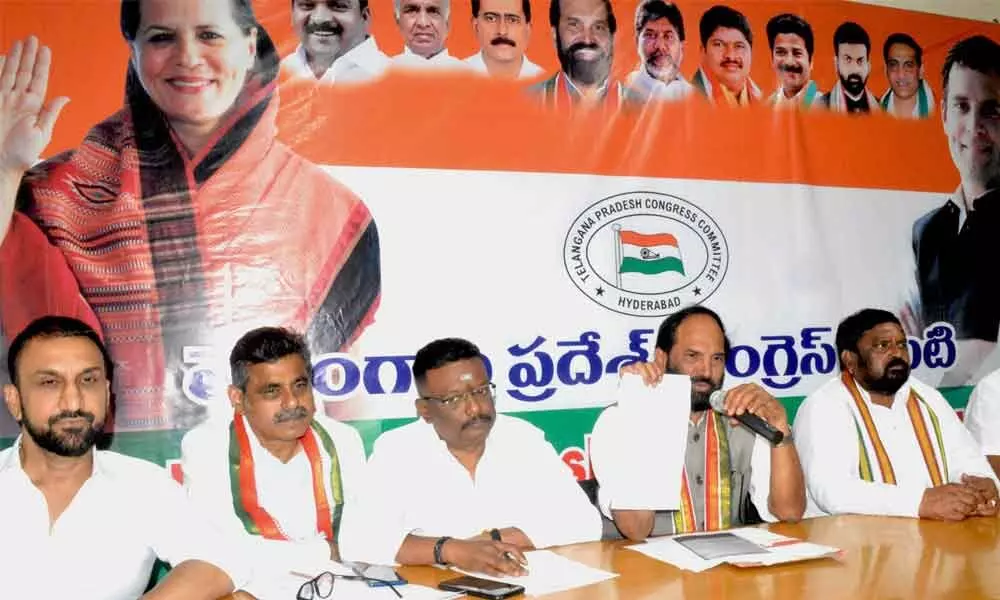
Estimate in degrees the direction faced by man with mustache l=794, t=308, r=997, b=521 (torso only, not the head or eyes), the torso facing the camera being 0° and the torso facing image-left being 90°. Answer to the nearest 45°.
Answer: approximately 315°

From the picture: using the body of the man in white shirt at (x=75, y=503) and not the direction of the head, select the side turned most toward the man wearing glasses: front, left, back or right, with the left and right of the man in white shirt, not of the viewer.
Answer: left

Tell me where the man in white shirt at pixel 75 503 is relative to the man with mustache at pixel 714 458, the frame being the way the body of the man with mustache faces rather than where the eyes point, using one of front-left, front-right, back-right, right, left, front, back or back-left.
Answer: right

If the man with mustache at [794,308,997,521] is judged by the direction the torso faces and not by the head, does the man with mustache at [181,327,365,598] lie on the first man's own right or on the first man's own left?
on the first man's own right

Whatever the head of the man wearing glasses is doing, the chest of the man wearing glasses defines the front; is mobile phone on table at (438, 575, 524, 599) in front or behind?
in front

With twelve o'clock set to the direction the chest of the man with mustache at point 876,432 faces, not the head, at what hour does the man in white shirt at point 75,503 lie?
The man in white shirt is roughly at 3 o'clock from the man with mustache.

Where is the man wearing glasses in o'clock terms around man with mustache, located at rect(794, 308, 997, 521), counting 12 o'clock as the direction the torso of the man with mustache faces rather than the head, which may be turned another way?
The man wearing glasses is roughly at 3 o'clock from the man with mustache.

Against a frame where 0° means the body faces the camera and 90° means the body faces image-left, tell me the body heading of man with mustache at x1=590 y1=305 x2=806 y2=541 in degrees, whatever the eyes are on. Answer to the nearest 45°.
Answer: approximately 315°

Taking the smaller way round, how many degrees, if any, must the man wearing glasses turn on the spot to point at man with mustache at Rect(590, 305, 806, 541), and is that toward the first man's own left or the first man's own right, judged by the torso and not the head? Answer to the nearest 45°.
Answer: approximately 45° to the first man's own left

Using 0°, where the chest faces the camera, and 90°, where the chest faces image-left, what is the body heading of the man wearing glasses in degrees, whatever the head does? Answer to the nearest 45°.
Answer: approximately 315°

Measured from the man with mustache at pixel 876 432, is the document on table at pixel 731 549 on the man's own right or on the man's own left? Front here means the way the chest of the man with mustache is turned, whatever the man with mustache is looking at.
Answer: on the man's own right

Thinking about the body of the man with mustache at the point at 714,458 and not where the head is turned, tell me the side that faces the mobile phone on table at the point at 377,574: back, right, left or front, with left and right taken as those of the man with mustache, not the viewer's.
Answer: right
